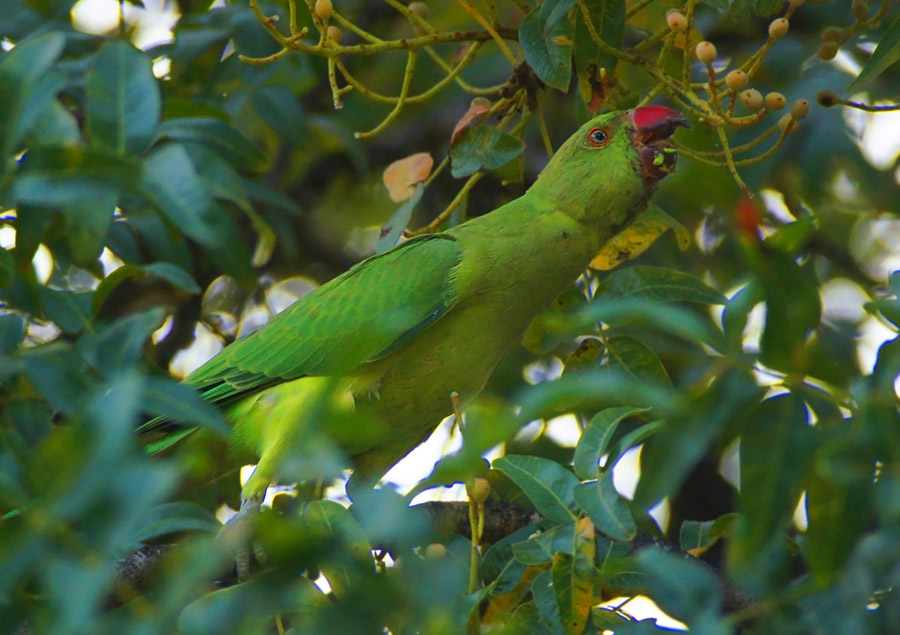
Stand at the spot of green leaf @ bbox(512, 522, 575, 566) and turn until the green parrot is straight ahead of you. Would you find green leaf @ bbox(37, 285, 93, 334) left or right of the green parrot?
left

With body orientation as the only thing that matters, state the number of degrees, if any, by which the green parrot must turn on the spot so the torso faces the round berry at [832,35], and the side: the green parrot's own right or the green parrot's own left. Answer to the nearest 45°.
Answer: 0° — it already faces it

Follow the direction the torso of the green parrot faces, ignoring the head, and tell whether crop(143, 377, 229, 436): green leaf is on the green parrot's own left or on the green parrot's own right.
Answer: on the green parrot's own right

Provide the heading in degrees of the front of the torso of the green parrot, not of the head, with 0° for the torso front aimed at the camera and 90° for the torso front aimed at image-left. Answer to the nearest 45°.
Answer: approximately 270°
